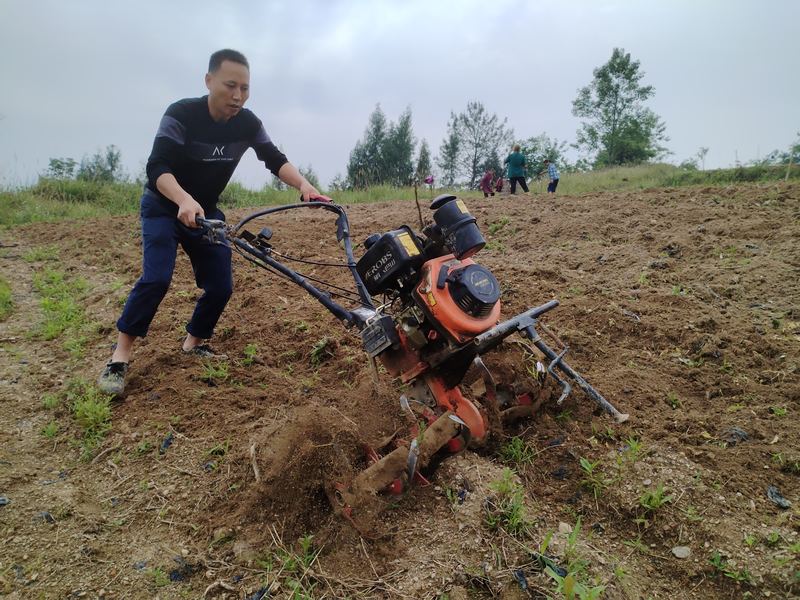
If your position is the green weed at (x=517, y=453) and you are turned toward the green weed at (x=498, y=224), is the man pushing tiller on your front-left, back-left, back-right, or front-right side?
front-left

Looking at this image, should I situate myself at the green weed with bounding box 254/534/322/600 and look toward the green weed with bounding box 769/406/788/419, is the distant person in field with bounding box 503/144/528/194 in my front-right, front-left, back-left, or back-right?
front-left

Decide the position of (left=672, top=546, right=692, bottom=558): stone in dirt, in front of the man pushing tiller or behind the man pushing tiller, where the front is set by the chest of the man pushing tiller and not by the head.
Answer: in front

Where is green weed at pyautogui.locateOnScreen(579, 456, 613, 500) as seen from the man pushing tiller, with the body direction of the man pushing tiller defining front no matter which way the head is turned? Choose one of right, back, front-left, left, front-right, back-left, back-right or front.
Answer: front

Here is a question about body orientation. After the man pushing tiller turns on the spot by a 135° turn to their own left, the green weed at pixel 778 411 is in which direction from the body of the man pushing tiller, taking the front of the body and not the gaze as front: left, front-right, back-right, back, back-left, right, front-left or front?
back-right

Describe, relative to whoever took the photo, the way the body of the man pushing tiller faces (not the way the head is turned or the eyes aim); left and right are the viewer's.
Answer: facing the viewer and to the right of the viewer

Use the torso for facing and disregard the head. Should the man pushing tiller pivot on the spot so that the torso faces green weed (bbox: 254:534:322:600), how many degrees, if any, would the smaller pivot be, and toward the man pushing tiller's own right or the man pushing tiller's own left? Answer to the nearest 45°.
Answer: approximately 45° to the man pushing tiller's own right

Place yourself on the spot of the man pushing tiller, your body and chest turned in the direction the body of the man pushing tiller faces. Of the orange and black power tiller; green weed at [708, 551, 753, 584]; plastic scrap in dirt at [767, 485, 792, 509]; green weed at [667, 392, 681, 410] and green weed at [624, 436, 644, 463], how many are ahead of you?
5

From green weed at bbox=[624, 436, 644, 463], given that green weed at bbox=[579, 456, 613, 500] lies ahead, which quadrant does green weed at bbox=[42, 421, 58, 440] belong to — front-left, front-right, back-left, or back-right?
front-right

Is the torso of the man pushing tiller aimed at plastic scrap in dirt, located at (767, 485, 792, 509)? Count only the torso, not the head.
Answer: yes

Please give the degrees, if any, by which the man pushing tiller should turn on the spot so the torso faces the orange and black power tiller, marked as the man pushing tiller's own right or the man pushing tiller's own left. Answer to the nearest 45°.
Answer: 0° — they already face it

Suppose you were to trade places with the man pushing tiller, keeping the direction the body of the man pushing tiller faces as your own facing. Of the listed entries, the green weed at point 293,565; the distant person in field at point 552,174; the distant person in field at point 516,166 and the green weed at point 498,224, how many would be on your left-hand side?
3

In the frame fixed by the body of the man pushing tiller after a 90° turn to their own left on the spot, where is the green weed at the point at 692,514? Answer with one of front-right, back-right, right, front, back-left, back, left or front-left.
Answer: right

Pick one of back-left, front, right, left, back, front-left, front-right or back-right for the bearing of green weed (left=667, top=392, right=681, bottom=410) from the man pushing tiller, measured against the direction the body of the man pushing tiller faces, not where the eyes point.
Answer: front

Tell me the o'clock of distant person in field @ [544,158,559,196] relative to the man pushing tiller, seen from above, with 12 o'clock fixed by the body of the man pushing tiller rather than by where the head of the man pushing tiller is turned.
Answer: The distant person in field is roughly at 9 o'clock from the man pushing tiller.

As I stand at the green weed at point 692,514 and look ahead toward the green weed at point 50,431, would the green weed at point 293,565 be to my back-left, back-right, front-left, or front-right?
front-left

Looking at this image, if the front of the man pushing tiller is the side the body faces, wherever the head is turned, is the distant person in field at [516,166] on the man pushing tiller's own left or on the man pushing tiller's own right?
on the man pushing tiller's own left

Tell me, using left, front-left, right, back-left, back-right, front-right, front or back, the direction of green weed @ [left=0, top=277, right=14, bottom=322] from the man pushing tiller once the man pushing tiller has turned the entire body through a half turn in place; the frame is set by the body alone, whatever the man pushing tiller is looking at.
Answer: front
